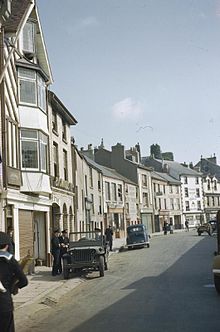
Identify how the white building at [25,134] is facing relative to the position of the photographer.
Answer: facing the viewer and to the right of the viewer

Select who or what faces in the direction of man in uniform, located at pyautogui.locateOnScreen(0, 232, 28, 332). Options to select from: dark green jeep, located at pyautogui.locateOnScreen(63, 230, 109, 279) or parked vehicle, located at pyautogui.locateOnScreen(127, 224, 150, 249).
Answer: the dark green jeep

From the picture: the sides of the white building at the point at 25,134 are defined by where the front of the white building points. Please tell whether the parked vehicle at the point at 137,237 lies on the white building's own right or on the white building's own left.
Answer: on the white building's own left

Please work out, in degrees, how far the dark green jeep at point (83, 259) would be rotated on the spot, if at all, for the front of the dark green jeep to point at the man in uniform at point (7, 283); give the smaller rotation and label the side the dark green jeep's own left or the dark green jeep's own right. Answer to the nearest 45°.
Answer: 0° — it already faces them

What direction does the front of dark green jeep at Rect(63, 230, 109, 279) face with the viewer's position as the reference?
facing the viewer
